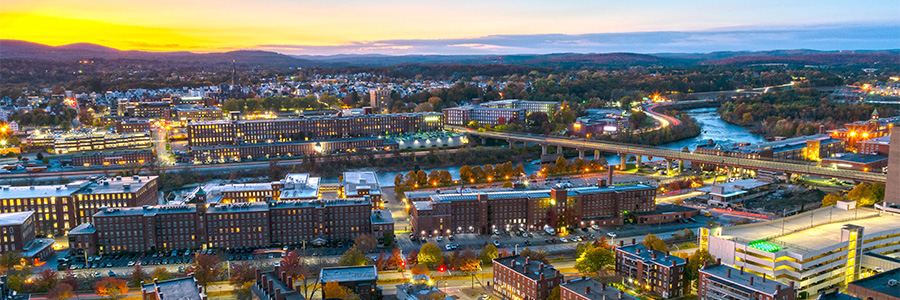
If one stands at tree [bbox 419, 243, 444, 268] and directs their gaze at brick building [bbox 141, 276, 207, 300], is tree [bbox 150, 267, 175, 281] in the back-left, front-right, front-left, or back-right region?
front-right

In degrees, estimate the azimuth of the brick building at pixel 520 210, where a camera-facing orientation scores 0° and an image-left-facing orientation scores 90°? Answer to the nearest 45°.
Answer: approximately 0°

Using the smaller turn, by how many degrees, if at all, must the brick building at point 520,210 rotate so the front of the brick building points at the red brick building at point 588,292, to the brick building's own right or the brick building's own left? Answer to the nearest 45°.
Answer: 0° — it already faces it

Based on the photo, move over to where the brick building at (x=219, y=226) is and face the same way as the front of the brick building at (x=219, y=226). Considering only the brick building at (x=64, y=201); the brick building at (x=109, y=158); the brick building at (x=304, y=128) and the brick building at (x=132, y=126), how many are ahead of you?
0

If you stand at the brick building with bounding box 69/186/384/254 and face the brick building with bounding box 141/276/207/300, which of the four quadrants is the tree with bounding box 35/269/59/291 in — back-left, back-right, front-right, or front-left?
front-right

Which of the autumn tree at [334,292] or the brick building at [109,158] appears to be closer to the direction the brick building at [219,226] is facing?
the autumn tree

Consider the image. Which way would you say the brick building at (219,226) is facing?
toward the camera

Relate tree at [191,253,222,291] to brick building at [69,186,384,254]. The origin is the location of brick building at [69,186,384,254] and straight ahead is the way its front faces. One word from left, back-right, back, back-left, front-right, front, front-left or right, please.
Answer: front

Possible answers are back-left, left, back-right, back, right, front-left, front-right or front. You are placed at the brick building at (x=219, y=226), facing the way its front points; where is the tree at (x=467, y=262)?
front-left

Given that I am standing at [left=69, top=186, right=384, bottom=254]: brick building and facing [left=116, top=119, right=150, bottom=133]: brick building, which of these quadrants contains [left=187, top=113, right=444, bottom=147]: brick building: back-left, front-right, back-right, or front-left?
front-right

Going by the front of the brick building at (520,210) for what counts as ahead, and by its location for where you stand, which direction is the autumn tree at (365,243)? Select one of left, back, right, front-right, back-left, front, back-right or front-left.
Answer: front-right

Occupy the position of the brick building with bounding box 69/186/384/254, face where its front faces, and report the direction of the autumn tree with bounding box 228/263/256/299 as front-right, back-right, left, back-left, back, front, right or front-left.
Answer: front

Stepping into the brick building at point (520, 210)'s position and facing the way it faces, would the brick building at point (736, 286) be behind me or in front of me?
in front

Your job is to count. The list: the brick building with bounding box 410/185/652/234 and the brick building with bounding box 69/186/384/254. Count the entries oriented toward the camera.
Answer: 2

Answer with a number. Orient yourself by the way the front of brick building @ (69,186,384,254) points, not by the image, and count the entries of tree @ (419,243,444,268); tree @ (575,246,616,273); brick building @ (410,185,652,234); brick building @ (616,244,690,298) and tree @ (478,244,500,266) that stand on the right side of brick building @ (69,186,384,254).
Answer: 0

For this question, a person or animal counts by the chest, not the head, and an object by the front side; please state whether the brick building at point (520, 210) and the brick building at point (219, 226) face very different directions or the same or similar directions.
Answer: same or similar directions
